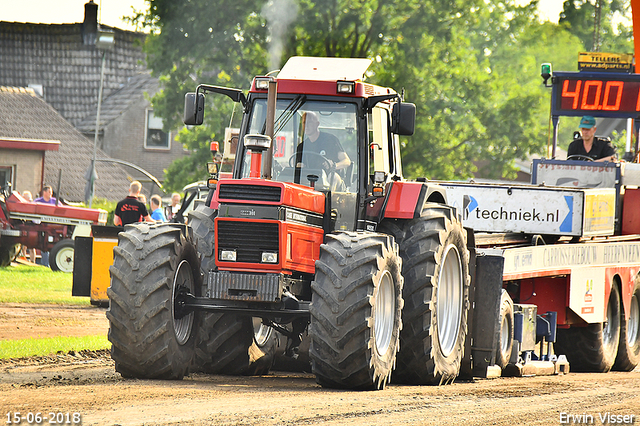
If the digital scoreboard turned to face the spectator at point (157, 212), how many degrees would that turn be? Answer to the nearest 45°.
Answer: approximately 90° to its right

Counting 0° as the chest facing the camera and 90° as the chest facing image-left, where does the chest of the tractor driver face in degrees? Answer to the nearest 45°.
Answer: approximately 45°

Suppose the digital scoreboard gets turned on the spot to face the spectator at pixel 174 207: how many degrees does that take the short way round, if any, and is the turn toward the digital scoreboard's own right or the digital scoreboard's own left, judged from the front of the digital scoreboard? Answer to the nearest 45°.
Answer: approximately 135° to the digital scoreboard's own right

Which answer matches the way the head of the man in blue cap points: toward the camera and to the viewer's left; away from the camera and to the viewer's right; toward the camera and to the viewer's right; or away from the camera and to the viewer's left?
toward the camera and to the viewer's left

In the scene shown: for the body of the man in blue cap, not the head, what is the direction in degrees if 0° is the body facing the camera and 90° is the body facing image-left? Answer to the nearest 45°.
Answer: approximately 45°

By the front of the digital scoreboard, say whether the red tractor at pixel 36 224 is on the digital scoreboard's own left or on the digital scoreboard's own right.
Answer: on the digital scoreboard's own right

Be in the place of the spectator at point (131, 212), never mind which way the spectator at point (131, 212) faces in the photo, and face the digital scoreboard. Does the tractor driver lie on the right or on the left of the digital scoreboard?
right

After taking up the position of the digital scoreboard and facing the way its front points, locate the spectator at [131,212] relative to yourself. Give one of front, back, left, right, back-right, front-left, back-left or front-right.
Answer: right

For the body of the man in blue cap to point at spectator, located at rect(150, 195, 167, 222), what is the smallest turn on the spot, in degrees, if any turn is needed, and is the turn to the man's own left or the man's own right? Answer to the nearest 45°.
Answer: approximately 90° to the man's own right

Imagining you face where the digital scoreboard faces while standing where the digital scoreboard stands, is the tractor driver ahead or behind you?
ahead

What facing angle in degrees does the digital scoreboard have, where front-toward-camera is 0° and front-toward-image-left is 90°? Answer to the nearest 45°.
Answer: approximately 0°

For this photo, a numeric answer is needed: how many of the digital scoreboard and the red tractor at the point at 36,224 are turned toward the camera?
1
